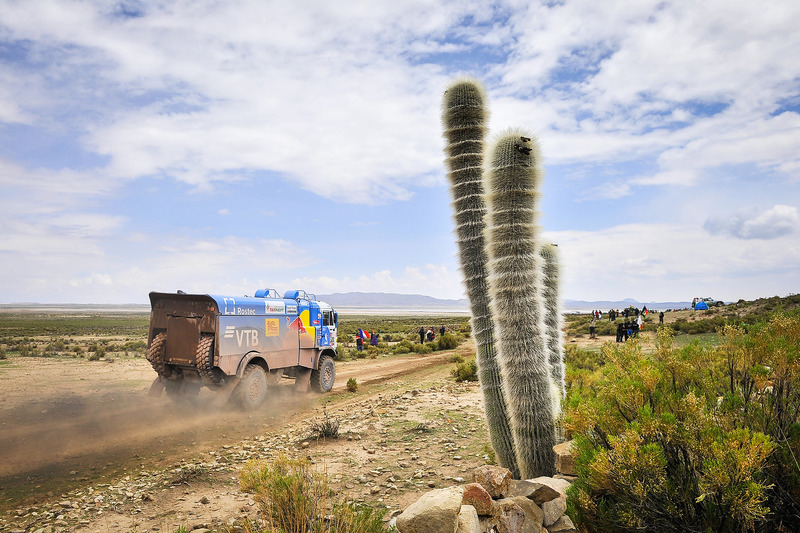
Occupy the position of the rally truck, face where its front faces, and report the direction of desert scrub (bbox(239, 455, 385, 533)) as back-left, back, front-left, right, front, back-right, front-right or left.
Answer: back-right

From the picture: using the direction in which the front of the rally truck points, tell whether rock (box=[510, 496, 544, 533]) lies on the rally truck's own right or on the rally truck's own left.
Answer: on the rally truck's own right

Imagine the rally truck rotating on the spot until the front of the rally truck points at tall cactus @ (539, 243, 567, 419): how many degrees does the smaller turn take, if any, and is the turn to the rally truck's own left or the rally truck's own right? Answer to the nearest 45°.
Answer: approximately 90° to the rally truck's own right

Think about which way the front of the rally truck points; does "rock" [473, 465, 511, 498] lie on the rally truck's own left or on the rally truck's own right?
on the rally truck's own right

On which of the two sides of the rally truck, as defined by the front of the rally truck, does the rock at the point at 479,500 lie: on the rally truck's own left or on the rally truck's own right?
on the rally truck's own right

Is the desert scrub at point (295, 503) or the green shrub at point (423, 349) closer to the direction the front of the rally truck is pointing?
the green shrub

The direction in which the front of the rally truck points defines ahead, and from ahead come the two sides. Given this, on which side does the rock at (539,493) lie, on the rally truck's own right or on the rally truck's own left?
on the rally truck's own right

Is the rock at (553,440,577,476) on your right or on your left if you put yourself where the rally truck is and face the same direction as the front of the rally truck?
on your right

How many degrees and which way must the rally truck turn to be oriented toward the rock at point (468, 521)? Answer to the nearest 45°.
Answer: approximately 135° to its right

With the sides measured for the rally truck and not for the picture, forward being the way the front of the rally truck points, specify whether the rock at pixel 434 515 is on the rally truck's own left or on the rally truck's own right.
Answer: on the rally truck's own right

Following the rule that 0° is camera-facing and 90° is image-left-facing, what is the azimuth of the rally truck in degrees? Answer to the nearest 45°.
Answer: approximately 225°

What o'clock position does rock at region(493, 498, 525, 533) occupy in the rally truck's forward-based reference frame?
The rock is roughly at 4 o'clock from the rally truck.
